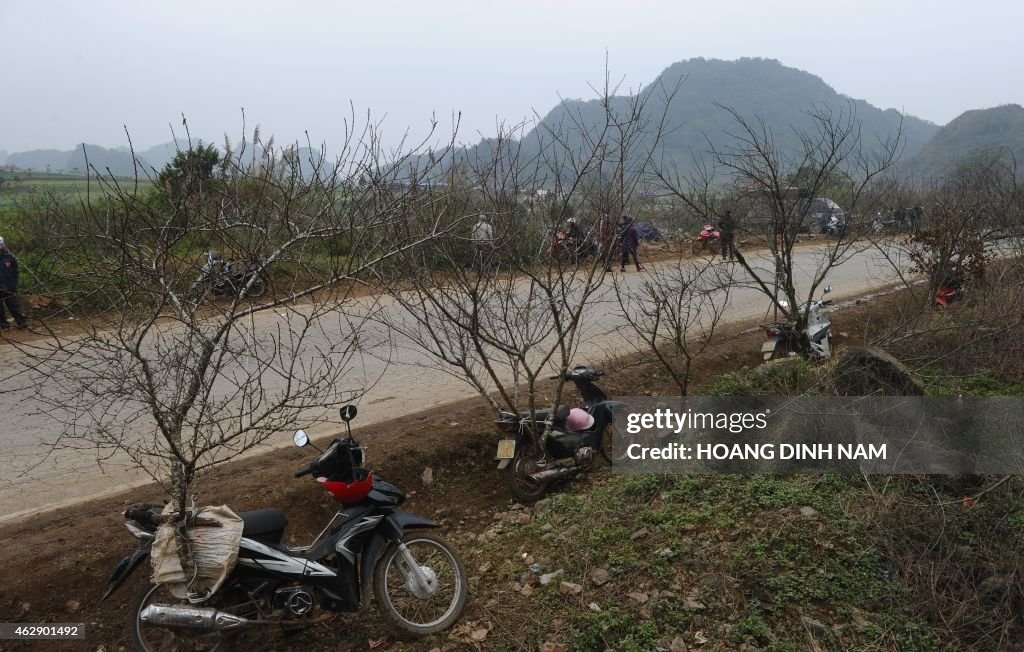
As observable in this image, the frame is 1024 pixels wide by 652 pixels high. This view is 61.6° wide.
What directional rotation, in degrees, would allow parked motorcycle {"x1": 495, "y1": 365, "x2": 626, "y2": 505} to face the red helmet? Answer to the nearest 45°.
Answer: approximately 180°

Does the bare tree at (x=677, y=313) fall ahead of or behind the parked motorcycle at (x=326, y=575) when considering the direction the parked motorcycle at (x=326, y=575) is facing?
ahead

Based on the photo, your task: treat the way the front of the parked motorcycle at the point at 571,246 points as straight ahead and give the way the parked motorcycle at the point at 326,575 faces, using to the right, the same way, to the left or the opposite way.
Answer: the opposite way

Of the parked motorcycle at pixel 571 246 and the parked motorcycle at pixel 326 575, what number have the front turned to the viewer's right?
1

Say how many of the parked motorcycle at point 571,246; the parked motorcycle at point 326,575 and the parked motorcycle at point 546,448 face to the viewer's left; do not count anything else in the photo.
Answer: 1

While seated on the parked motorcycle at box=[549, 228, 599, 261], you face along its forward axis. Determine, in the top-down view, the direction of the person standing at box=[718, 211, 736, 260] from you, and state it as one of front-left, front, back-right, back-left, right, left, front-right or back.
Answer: back-right

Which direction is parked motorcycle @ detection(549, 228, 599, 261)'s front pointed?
to the viewer's left

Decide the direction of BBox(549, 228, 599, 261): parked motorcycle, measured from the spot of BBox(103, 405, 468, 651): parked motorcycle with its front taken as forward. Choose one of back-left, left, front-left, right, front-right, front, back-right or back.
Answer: front-left

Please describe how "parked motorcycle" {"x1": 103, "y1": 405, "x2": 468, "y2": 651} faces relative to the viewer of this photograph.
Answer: facing to the right of the viewer

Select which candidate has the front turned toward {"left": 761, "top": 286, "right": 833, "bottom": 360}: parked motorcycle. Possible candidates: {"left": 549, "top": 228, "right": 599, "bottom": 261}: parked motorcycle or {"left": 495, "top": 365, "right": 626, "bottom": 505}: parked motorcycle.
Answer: {"left": 495, "top": 365, "right": 626, "bottom": 505}: parked motorcycle

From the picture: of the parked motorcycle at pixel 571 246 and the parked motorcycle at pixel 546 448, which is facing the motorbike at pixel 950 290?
the parked motorcycle at pixel 546 448

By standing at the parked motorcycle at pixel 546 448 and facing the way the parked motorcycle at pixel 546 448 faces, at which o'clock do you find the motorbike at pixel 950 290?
The motorbike is roughly at 12 o'clock from the parked motorcycle.

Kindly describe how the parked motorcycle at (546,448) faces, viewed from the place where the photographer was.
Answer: facing away from the viewer and to the right of the viewer

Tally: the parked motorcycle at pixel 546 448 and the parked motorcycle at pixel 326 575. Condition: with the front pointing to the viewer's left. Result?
0

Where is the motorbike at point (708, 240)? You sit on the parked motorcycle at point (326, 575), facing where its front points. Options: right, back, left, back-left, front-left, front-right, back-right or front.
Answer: front-left
